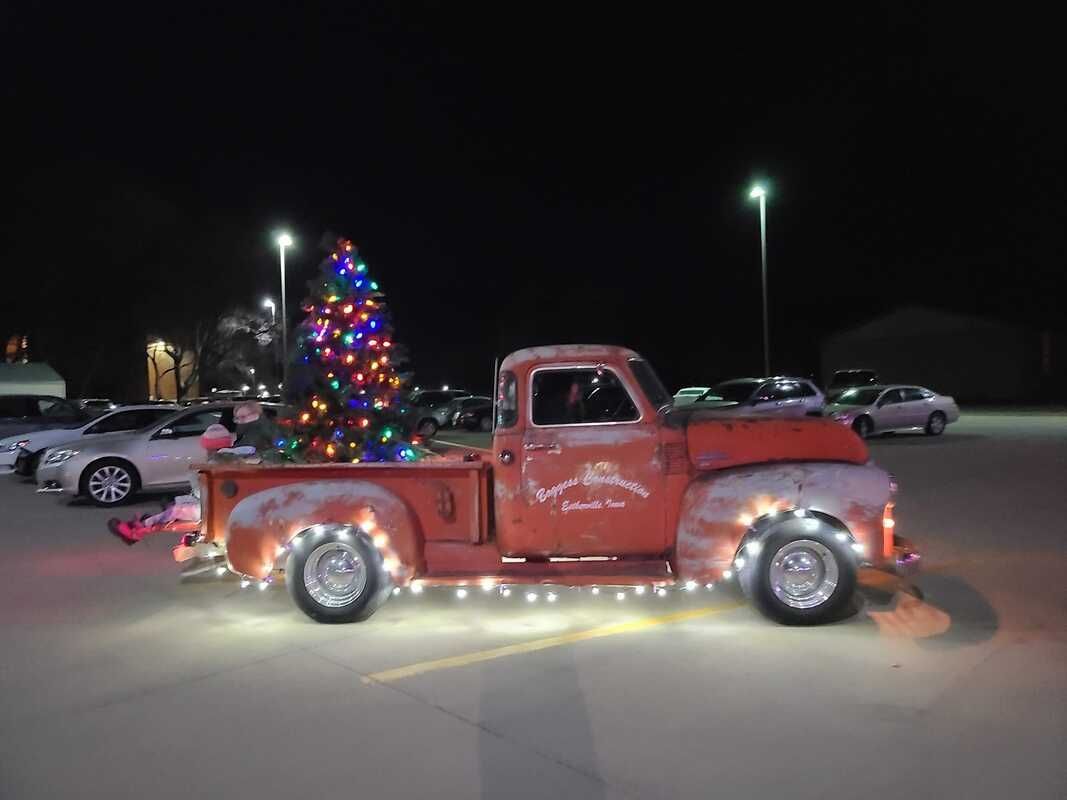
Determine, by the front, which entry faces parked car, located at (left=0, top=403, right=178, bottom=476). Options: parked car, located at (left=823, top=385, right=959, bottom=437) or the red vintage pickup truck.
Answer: parked car, located at (left=823, top=385, right=959, bottom=437)

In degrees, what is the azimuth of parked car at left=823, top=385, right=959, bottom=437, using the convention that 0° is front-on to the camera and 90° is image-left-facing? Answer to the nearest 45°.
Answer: approximately 45°

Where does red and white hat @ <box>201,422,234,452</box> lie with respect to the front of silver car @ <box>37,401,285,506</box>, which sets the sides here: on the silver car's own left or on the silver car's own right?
on the silver car's own left

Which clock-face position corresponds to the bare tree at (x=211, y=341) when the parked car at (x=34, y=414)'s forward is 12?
The bare tree is roughly at 5 o'clock from the parked car.

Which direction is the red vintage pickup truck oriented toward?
to the viewer's right

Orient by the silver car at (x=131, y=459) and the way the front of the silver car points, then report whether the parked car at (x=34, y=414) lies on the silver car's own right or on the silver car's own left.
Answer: on the silver car's own right

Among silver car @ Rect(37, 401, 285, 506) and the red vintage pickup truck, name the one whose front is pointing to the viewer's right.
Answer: the red vintage pickup truck

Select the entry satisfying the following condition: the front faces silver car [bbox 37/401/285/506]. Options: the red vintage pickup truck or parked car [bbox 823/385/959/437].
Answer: the parked car

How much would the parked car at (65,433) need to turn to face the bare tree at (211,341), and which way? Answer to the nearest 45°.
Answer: approximately 135° to its right

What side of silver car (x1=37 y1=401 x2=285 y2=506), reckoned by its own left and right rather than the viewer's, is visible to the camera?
left

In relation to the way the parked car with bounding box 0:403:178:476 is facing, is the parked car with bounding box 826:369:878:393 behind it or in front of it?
behind

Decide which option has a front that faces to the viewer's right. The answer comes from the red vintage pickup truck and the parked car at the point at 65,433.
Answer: the red vintage pickup truck
